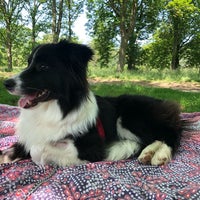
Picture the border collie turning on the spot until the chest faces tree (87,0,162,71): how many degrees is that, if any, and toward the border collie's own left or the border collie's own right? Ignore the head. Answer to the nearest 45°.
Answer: approximately 90° to the border collie's own right

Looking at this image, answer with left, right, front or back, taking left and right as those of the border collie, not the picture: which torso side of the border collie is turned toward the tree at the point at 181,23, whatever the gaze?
right

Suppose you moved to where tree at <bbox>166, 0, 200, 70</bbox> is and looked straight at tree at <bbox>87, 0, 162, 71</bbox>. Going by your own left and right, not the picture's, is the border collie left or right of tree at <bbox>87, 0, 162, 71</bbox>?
left

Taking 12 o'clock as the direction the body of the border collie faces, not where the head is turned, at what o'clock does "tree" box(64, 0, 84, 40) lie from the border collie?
The tree is roughly at 3 o'clock from the border collie.

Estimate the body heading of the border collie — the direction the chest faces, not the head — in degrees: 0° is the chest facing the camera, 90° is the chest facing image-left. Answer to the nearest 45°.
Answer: approximately 90°

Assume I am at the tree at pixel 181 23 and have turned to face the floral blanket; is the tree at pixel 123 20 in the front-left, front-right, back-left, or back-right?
front-right

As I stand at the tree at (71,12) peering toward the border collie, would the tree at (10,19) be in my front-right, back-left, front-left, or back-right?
front-right

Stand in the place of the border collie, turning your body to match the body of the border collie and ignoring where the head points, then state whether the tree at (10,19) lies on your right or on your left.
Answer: on your right
